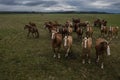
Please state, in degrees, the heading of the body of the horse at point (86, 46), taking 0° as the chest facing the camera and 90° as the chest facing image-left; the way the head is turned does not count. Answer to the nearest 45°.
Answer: approximately 0°
